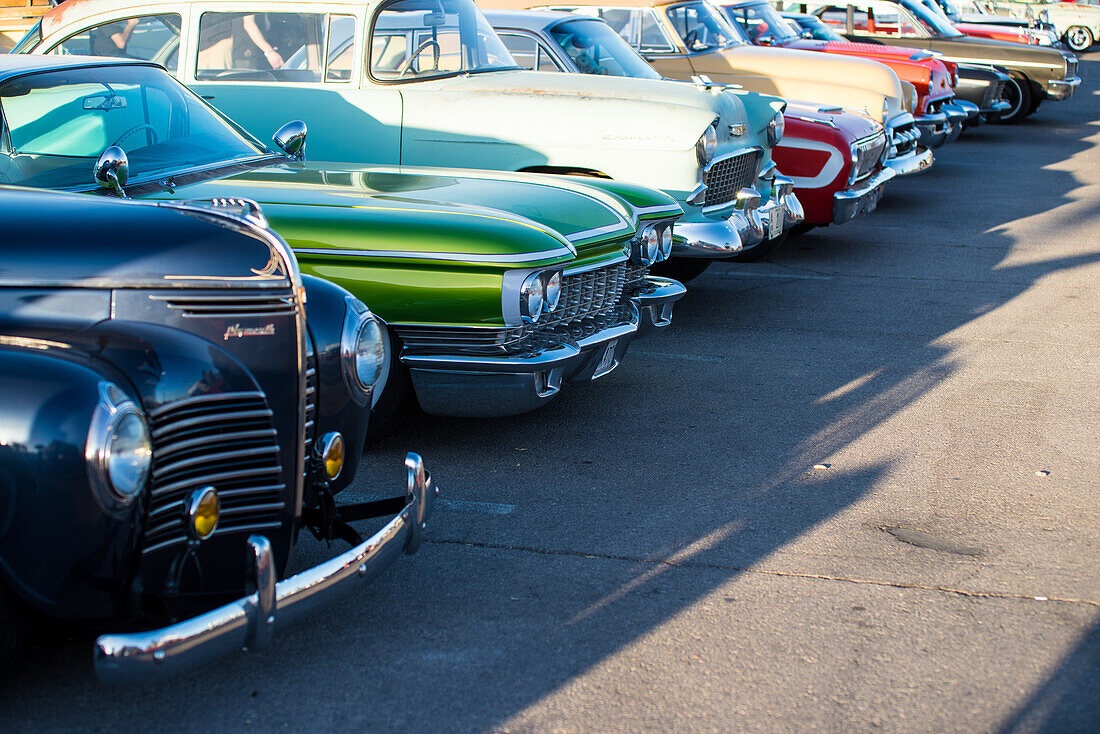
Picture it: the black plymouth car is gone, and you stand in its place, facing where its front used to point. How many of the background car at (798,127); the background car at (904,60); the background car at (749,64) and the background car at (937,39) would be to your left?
4

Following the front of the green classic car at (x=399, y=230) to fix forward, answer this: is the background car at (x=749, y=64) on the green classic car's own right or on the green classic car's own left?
on the green classic car's own left

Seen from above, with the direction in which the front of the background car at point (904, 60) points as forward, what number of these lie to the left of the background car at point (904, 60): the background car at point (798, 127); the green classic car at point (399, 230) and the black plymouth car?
0

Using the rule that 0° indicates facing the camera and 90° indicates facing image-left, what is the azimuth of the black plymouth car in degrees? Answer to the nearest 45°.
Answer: approximately 315°

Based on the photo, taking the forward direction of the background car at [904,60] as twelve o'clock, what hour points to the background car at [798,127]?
the background car at [798,127] is roughly at 2 o'clock from the background car at [904,60].

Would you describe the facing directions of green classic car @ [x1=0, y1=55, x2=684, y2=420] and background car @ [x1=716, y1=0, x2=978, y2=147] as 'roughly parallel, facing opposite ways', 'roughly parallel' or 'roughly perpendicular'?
roughly parallel

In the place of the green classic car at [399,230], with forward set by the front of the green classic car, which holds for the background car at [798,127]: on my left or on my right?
on my left

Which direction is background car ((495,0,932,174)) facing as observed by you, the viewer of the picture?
facing the viewer and to the right of the viewer

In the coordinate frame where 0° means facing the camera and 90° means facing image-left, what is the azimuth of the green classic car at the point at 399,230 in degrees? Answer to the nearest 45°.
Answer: approximately 315°

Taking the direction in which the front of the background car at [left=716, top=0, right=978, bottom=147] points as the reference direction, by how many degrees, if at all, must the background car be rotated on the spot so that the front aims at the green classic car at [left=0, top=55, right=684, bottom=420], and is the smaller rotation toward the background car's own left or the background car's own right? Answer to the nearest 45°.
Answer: approximately 45° to the background car's own right

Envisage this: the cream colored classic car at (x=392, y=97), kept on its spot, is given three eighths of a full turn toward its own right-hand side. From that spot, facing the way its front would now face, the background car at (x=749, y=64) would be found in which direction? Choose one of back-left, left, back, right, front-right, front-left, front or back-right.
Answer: back-right

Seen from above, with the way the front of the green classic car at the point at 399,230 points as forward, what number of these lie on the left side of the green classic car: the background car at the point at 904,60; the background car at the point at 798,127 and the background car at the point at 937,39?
3

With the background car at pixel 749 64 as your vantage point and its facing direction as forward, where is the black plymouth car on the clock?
The black plymouth car is roughly at 2 o'clock from the background car.

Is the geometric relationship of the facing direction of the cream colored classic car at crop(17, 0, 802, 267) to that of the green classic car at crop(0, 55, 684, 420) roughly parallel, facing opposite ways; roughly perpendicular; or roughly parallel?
roughly parallel

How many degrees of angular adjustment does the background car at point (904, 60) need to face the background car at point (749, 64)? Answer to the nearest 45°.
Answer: approximately 90° to its right

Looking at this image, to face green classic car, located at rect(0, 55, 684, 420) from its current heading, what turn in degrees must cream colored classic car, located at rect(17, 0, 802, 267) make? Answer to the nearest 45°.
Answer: approximately 45° to its right
